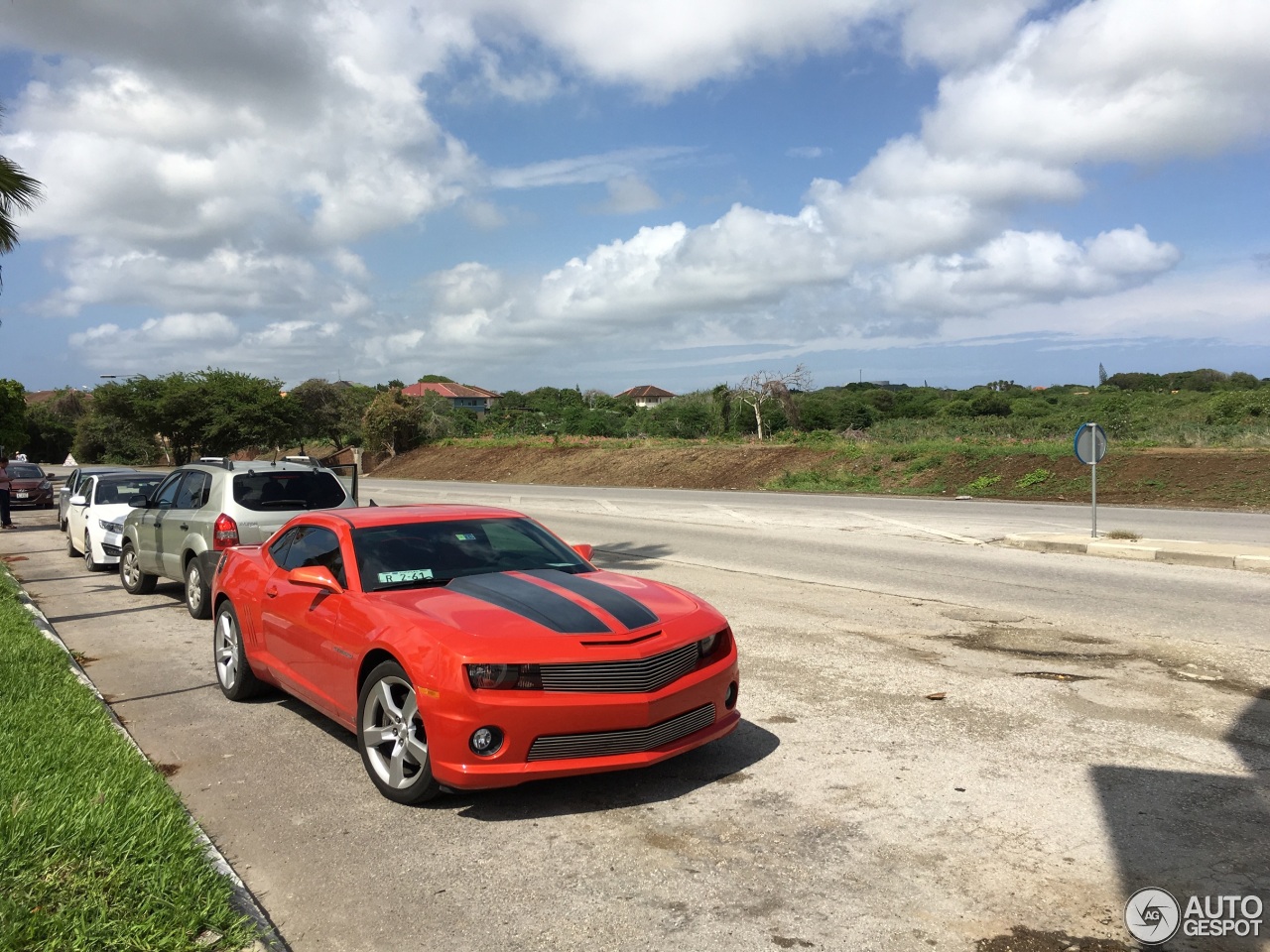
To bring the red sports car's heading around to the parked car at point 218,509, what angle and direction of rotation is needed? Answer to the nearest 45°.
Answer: approximately 180°

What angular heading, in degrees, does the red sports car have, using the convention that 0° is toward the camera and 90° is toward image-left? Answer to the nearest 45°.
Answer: approximately 315°

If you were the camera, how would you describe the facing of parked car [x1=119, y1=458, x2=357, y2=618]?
facing away from the viewer and to the left of the viewer

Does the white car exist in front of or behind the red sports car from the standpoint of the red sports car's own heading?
behind

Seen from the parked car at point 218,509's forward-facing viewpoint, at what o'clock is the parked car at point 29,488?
the parked car at point 29,488 is roughly at 1 o'clock from the parked car at point 218,509.

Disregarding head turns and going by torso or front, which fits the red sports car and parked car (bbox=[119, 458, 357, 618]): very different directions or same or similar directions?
very different directions

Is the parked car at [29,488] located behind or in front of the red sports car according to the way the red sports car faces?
behind

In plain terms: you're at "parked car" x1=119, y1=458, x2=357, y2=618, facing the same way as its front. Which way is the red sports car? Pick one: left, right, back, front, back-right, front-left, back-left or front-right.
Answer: back-left
